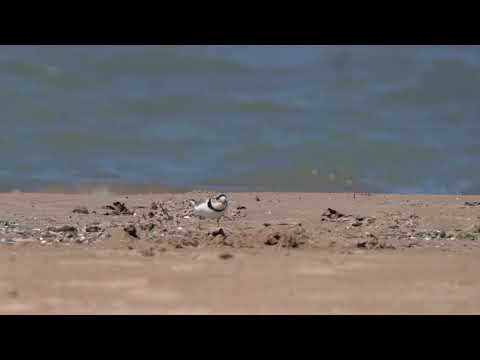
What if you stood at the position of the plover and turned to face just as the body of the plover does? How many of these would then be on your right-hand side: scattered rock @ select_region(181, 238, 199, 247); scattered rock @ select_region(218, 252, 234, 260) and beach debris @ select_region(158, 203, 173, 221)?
2

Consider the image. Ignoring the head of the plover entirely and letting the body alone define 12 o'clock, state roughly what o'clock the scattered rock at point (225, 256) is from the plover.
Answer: The scattered rock is roughly at 3 o'clock from the plover.

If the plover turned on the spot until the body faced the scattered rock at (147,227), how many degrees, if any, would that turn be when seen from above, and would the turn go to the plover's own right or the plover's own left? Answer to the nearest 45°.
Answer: approximately 135° to the plover's own right

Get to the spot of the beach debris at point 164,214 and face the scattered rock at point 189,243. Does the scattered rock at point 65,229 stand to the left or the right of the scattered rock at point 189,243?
right

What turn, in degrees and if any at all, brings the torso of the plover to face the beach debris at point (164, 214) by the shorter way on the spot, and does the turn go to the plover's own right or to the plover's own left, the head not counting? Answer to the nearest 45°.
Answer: approximately 135° to the plover's own left

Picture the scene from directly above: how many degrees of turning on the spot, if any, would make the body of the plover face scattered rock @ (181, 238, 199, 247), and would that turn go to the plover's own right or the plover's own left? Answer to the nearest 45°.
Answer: approximately 90° to the plover's own right

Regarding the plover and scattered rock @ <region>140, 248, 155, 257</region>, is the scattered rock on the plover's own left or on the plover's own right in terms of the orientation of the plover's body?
on the plover's own right

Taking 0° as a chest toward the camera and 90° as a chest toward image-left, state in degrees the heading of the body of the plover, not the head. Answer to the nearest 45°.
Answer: approximately 270°
